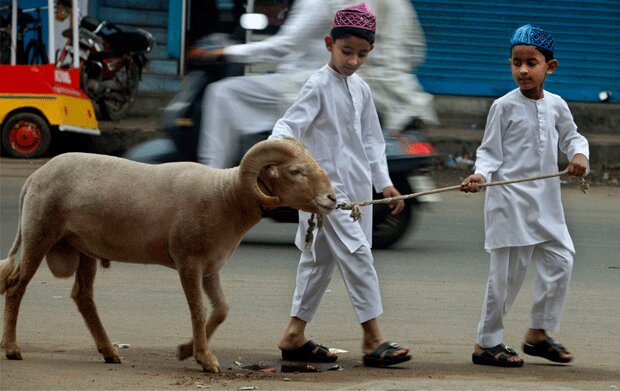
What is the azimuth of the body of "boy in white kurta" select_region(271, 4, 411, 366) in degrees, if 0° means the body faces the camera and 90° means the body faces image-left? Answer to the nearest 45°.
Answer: approximately 315°

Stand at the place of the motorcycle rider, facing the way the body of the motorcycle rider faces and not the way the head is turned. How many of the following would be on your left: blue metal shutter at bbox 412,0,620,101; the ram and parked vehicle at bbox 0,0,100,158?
1

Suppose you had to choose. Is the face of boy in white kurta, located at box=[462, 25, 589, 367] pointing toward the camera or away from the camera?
toward the camera

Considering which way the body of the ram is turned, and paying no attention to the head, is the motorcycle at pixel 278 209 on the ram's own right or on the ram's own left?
on the ram's own left

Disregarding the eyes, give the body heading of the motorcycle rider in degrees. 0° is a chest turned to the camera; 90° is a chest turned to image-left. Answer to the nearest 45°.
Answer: approximately 90°

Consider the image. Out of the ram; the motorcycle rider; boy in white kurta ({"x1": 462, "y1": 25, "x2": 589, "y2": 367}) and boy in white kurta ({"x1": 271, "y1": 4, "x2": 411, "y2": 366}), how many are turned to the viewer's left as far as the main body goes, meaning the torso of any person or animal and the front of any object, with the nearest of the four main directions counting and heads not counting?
1

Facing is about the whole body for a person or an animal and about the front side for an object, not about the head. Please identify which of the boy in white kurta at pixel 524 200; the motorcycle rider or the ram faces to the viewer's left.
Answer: the motorcycle rider

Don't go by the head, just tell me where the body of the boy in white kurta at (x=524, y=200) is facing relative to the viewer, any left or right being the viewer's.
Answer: facing the viewer and to the right of the viewer

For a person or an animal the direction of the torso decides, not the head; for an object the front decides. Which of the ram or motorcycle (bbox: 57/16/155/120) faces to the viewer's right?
the ram

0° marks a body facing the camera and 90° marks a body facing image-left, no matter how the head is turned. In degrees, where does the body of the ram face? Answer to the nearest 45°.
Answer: approximately 270°

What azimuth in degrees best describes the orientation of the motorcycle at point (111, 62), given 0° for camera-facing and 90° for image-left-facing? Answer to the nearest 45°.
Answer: approximately 135°

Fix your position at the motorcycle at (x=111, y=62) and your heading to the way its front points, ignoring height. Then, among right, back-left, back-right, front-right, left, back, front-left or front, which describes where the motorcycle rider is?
back-left

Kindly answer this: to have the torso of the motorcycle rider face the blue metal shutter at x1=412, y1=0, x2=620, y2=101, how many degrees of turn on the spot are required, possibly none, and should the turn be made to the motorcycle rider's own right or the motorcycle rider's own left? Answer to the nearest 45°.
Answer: approximately 90° to the motorcycle rider's own right

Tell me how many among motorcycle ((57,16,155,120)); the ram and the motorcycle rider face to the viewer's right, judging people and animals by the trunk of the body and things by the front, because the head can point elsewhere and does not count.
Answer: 1
